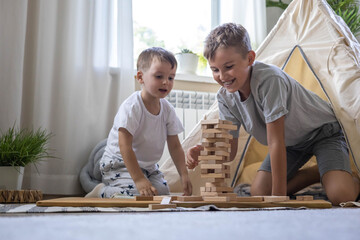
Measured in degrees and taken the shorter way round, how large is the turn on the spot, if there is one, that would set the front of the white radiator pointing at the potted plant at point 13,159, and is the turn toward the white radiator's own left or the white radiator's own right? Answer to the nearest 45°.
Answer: approximately 45° to the white radiator's own right

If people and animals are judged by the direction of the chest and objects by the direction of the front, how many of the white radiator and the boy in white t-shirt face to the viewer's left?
0

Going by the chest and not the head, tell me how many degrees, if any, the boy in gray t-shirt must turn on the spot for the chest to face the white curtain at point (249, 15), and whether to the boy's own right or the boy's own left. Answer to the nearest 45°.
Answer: approximately 135° to the boy's own right

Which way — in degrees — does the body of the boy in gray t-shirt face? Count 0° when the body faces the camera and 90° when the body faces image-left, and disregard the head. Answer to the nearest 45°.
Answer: approximately 45°

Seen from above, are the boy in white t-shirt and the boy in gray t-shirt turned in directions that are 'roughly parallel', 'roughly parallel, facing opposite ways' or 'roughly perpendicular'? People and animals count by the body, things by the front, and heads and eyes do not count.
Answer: roughly perpendicular

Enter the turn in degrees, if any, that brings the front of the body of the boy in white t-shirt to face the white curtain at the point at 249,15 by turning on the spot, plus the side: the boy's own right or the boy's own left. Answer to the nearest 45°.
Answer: approximately 90° to the boy's own left

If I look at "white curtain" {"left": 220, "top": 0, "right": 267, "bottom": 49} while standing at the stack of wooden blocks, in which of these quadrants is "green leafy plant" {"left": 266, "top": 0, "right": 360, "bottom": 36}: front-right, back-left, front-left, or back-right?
front-right

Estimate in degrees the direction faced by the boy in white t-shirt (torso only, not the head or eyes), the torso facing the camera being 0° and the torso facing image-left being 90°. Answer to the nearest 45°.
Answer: approximately 315°

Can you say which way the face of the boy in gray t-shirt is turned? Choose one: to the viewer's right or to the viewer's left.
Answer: to the viewer's left

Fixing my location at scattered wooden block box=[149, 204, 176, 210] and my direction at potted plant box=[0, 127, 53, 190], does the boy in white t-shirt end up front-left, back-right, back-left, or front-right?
front-right

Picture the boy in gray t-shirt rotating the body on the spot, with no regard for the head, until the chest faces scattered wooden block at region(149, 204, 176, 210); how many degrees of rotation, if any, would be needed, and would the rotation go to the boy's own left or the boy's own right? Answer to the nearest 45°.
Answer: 0° — they already face it

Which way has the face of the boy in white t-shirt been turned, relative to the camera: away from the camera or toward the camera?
toward the camera

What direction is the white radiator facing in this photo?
toward the camera

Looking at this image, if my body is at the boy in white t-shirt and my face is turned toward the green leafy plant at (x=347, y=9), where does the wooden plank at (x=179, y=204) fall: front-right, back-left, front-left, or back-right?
back-right

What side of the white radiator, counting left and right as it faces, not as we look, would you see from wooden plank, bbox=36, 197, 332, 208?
front

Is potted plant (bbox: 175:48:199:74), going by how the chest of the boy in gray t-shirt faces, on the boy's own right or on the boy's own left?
on the boy's own right

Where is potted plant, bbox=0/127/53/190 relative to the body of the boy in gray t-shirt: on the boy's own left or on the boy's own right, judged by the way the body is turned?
on the boy's own right
